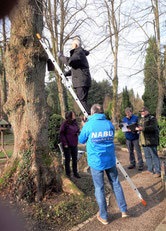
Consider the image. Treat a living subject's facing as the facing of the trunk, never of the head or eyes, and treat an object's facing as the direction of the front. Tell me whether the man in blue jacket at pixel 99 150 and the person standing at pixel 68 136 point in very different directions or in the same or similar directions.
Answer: very different directions

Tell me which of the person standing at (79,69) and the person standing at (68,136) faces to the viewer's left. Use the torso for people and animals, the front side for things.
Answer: the person standing at (79,69)

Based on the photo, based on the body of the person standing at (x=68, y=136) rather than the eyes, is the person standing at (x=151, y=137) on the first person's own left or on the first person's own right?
on the first person's own left

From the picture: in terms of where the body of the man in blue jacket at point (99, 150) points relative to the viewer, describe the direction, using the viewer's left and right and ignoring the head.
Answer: facing away from the viewer and to the left of the viewer

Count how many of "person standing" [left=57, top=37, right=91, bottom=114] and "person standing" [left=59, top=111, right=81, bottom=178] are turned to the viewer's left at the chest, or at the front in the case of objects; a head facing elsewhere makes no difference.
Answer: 1

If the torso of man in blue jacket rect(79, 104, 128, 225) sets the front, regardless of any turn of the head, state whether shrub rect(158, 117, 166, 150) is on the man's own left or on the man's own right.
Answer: on the man's own right

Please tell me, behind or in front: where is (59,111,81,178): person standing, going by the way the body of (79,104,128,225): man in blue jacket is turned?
in front

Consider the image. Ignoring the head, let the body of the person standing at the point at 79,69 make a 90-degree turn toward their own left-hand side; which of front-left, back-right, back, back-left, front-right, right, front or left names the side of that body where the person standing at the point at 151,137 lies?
back-left

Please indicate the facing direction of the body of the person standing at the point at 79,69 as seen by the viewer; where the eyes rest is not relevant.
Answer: to the viewer's left
